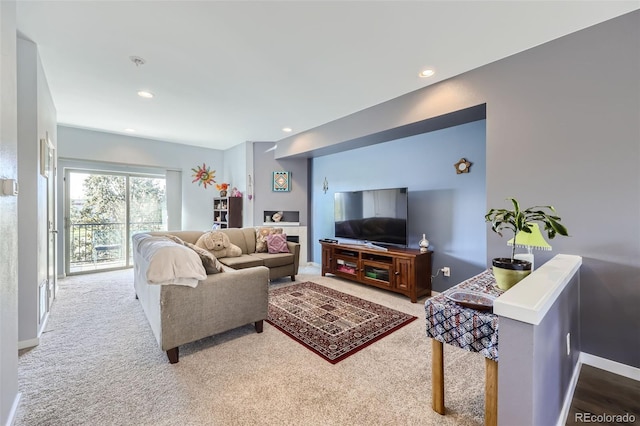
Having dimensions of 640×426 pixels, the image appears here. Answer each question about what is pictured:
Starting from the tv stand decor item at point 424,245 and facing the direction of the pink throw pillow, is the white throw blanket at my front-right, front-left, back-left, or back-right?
front-left

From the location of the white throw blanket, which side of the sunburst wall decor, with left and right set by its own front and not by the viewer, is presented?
front

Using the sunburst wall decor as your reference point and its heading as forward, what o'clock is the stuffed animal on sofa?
The stuffed animal on sofa is roughly at 12 o'clock from the sunburst wall decor.

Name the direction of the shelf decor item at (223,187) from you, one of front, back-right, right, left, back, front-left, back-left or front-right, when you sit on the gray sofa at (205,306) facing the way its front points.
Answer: front-left

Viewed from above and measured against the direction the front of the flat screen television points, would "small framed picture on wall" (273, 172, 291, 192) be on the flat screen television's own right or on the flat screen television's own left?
on the flat screen television's own right

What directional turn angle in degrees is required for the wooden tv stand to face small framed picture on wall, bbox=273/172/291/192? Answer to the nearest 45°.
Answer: approximately 90° to its right

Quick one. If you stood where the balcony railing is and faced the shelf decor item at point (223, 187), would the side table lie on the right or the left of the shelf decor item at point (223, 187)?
right

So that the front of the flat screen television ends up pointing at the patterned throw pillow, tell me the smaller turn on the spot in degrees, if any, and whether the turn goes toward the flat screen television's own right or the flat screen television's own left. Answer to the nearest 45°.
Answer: approximately 45° to the flat screen television's own right

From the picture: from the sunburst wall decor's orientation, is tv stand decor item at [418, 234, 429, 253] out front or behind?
out front

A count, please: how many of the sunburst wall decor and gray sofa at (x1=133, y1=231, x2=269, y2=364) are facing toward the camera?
1

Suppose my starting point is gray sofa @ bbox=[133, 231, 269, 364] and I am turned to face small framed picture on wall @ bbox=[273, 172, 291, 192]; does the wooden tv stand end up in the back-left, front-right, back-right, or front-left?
front-right

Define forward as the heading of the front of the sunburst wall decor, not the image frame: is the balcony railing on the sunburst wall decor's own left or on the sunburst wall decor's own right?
on the sunburst wall decor's own right

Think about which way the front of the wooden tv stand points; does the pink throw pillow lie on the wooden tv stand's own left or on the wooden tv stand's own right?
on the wooden tv stand's own right

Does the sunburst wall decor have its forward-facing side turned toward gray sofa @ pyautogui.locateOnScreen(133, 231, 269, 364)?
yes

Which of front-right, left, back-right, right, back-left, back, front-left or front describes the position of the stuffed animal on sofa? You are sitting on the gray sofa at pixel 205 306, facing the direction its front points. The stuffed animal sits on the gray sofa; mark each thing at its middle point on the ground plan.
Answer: front-left

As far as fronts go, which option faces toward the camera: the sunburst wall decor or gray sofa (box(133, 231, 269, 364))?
the sunburst wall decor

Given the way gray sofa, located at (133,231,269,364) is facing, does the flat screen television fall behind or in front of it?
in front

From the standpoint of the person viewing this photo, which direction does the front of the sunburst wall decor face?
facing the viewer
